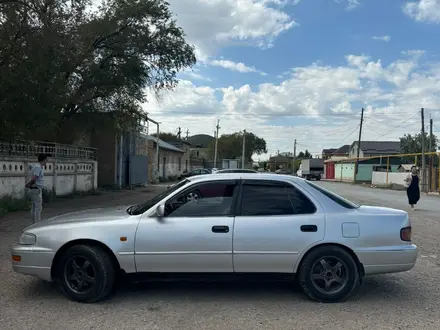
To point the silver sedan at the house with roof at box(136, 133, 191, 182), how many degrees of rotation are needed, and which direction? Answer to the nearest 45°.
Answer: approximately 90° to its right

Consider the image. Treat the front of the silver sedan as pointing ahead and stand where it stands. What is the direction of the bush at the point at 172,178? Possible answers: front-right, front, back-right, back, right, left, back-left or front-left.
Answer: right

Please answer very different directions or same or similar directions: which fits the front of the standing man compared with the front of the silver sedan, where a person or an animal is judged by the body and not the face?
very different directions

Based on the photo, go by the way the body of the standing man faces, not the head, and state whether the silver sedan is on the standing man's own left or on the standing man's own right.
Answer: on the standing man's own right

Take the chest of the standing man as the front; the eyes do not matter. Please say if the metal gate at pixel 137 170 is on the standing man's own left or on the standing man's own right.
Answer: on the standing man's own left

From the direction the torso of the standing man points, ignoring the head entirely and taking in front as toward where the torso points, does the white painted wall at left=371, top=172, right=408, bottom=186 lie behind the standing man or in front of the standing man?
in front

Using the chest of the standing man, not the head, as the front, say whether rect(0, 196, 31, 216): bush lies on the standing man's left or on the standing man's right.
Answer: on the standing man's left

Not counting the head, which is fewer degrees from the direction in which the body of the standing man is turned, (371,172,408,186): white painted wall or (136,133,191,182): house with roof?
the white painted wall

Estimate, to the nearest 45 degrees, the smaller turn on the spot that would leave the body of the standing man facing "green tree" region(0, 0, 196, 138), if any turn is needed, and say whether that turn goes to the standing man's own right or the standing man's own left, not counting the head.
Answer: approximately 90° to the standing man's own left

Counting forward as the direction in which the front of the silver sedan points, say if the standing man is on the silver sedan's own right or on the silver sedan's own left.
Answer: on the silver sedan's own right

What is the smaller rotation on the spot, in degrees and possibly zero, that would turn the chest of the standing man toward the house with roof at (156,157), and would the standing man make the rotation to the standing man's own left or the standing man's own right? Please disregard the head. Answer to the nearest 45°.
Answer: approximately 90° to the standing man's own left

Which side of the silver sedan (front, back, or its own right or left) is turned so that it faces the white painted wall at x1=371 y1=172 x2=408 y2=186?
right

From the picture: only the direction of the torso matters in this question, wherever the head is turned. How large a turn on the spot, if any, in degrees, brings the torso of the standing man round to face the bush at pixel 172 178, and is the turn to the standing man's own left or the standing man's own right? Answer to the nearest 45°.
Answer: approximately 90° to the standing man's own left

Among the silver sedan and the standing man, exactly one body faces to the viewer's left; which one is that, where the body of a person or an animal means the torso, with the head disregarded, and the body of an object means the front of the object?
the silver sedan

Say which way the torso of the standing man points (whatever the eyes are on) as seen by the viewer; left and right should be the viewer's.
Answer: facing to the right of the viewer

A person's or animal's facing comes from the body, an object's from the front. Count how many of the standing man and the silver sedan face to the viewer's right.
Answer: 1

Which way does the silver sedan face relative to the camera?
to the viewer's left
